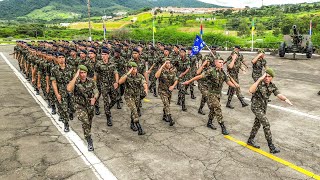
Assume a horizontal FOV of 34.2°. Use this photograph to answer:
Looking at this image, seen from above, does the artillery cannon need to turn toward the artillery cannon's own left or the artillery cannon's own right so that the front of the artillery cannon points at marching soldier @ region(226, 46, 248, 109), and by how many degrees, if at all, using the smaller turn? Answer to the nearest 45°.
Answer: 0° — it already faces them

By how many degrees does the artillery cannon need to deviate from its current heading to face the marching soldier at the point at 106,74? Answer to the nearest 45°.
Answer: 0° — it already faces them

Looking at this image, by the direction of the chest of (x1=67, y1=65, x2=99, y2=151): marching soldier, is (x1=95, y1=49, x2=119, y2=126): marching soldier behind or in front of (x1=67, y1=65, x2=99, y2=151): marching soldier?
behind

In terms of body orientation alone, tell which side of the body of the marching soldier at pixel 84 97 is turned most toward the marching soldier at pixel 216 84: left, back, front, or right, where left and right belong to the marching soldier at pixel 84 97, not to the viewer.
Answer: left
